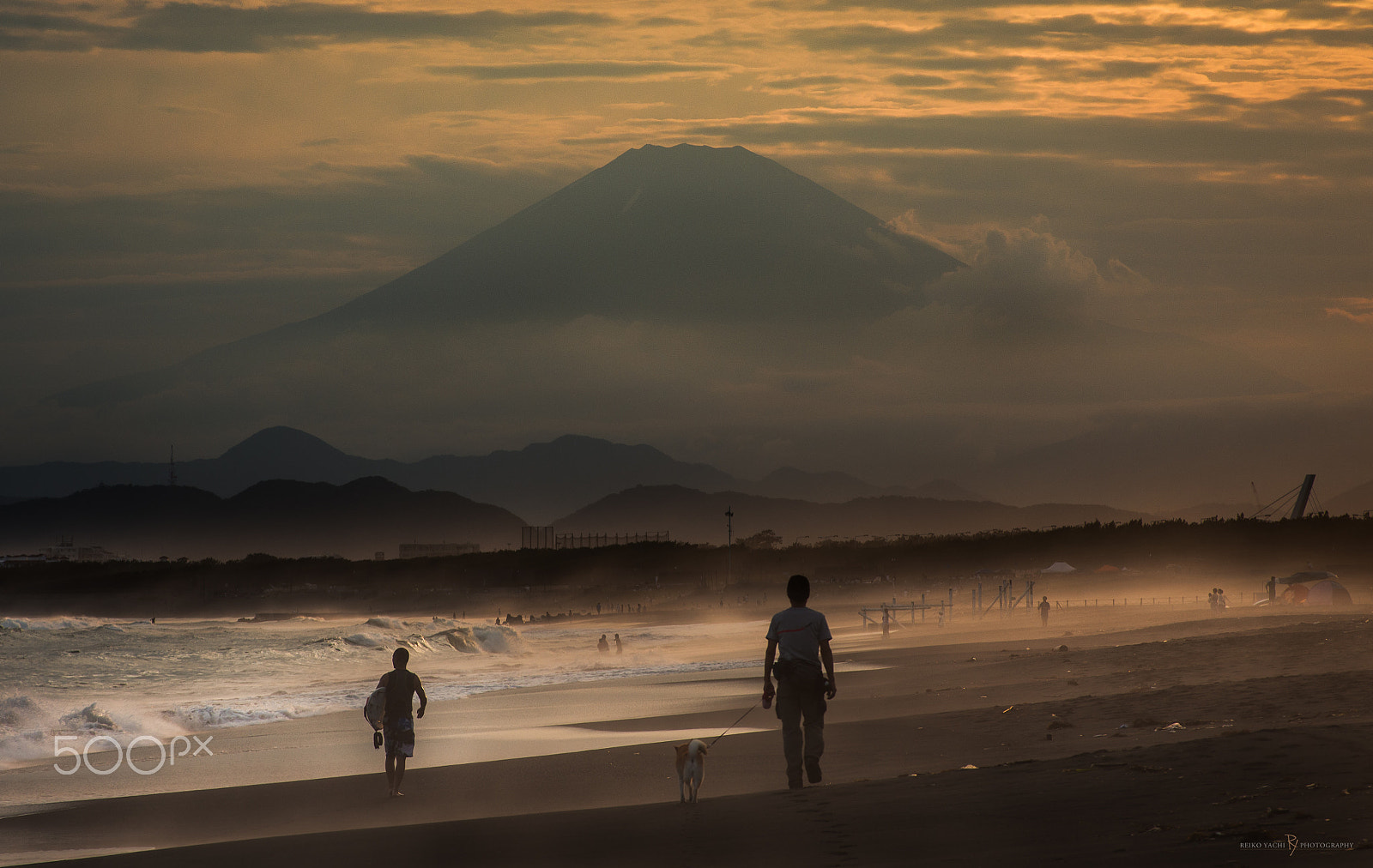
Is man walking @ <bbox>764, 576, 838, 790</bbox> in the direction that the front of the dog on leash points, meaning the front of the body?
no

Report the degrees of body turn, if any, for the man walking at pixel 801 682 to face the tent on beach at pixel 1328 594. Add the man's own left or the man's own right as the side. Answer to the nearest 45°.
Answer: approximately 45° to the man's own right

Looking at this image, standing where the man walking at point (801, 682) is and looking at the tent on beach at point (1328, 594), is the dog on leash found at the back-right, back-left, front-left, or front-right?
back-left

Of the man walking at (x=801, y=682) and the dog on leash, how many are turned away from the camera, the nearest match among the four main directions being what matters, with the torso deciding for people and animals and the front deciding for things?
2

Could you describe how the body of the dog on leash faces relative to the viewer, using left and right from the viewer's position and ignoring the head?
facing away from the viewer

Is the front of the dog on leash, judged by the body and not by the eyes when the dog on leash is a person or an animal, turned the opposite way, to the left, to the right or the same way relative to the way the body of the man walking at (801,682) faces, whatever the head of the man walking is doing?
the same way

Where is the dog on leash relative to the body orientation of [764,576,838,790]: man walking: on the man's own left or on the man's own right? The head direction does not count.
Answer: on the man's own left

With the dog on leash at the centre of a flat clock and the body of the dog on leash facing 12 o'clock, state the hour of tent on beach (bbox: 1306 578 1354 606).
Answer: The tent on beach is roughly at 1 o'clock from the dog on leash.

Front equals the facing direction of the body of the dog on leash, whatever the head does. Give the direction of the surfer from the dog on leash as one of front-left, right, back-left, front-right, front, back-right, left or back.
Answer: front-left

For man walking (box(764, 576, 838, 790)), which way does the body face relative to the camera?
away from the camera

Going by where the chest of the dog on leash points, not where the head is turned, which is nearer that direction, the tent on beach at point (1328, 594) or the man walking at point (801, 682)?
the tent on beach
